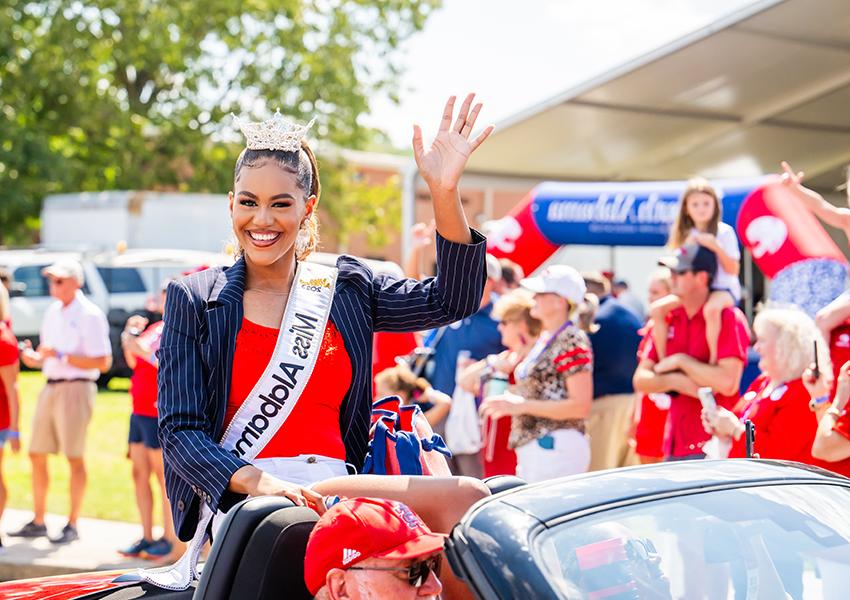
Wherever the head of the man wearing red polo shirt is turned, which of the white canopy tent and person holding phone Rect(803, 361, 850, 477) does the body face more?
the person holding phone

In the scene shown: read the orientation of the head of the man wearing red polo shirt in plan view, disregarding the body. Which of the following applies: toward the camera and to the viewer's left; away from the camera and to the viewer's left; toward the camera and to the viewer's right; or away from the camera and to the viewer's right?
toward the camera and to the viewer's left

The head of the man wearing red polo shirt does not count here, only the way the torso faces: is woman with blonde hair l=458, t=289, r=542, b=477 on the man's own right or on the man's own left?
on the man's own right

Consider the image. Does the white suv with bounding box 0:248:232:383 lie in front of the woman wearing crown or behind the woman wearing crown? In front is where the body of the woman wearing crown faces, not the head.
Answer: behind

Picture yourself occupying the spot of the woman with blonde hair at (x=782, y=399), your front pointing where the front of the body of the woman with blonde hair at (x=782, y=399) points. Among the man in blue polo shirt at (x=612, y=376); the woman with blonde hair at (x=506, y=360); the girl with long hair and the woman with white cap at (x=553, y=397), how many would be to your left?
0

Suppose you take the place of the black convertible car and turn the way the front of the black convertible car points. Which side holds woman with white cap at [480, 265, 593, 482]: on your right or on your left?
on your left

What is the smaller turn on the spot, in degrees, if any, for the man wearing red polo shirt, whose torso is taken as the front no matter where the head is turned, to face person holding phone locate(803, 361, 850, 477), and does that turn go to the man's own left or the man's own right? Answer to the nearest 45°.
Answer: approximately 45° to the man's own left

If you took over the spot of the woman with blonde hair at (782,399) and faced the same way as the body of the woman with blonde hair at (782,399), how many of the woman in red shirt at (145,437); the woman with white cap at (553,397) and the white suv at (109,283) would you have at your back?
0

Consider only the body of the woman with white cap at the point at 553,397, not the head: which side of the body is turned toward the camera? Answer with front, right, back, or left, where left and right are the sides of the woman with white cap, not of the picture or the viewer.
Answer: left

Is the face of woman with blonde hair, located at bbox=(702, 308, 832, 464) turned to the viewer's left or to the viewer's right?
to the viewer's left

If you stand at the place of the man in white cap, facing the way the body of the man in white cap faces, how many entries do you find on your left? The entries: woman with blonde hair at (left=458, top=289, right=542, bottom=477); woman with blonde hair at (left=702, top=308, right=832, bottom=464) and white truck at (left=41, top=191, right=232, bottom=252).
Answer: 2

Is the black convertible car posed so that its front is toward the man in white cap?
no

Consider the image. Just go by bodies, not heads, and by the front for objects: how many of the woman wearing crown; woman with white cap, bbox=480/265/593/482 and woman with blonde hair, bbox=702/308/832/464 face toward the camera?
1

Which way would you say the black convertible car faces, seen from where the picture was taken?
facing the viewer and to the right of the viewer

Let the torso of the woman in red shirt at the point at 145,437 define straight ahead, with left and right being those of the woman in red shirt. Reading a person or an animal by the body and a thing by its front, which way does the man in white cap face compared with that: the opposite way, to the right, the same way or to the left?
the same way

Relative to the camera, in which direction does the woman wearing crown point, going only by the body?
toward the camera

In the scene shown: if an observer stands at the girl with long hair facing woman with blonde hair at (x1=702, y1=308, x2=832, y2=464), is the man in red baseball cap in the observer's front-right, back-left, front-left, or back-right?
front-right
